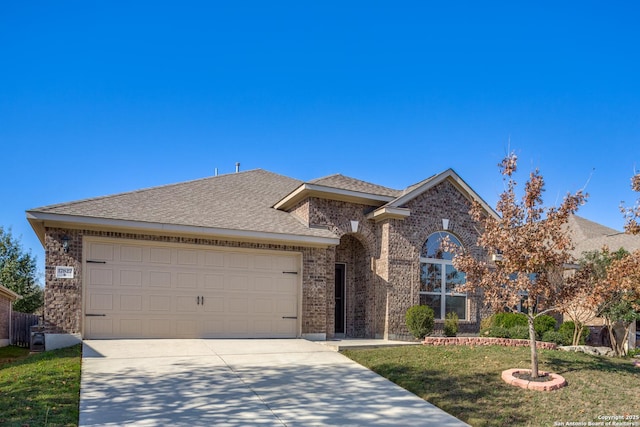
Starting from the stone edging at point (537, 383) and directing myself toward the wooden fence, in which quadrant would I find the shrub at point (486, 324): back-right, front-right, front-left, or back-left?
front-right

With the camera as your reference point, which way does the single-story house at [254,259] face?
facing the viewer

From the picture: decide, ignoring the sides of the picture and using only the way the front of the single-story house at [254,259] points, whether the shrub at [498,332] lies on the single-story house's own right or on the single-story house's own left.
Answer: on the single-story house's own left

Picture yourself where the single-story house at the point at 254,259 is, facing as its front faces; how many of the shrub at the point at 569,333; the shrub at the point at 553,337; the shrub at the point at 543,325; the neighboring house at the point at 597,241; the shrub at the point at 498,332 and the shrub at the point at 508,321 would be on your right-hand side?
0

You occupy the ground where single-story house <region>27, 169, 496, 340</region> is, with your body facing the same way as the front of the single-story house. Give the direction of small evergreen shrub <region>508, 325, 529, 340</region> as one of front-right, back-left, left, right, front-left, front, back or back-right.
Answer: left

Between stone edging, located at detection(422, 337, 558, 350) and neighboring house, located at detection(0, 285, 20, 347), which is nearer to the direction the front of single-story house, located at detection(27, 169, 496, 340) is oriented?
the stone edging

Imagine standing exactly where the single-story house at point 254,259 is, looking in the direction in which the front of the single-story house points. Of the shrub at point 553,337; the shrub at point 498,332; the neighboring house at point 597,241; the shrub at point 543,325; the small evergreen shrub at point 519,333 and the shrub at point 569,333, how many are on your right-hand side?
0

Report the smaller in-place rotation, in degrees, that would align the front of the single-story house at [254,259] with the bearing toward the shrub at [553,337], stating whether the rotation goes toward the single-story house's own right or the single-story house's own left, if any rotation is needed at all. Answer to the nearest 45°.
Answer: approximately 90° to the single-story house's own left

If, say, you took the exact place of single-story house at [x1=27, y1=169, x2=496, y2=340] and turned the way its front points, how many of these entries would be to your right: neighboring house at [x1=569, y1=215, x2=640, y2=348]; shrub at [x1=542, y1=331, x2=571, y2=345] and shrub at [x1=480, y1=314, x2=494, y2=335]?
0

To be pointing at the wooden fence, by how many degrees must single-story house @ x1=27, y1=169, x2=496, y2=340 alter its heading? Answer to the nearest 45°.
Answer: approximately 135° to its right

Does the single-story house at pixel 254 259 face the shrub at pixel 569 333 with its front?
no

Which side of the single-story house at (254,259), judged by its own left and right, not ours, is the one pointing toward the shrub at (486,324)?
left

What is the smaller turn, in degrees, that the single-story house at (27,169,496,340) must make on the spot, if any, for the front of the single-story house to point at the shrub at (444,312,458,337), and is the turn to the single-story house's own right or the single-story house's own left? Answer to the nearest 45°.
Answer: approximately 90° to the single-story house's own left

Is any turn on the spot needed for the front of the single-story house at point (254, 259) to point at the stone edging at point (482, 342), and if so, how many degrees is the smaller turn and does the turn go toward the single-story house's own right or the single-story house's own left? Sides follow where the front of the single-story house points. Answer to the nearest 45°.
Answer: approximately 90° to the single-story house's own left

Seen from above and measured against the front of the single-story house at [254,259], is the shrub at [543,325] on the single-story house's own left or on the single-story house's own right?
on the single-story house's own left

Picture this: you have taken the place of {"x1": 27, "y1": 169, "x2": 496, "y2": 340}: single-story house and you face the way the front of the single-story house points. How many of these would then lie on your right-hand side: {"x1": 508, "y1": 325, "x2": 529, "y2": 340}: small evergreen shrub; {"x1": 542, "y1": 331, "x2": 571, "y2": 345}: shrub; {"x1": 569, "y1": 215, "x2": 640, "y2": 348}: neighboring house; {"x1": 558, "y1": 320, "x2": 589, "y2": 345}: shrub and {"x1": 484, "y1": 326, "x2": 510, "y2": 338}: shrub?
0

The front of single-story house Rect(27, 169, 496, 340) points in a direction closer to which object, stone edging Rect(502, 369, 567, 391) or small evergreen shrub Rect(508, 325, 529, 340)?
the stone edging
